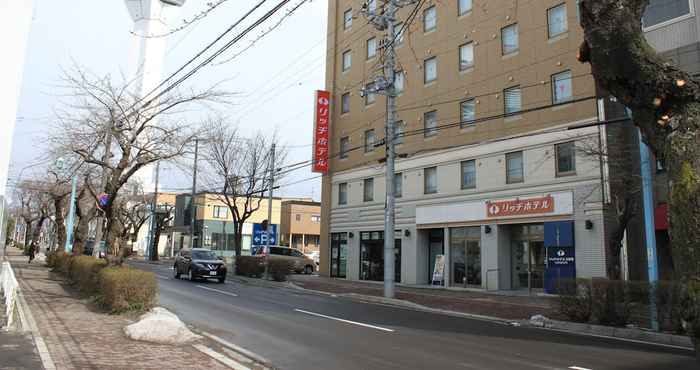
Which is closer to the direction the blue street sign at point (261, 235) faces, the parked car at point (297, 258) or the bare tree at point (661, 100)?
the bare tree

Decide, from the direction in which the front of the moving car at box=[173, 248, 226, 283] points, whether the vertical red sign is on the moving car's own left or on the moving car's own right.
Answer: on the moving car's own left

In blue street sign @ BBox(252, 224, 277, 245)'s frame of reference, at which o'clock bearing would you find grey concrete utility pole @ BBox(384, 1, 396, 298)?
The grey concrete utility pole is roughly at 11 o'clock from the blue street sign.

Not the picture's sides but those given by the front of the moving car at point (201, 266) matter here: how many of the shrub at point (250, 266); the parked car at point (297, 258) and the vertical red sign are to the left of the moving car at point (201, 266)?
3

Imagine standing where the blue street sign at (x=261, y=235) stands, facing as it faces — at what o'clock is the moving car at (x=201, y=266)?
The moving car is roughly at 1 o'clock from the blue street sign.

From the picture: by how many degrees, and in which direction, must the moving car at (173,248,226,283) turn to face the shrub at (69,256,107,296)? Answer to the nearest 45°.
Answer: approximately 45° to its right

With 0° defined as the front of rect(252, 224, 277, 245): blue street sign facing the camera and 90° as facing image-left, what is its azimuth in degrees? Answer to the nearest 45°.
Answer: approximately 0°

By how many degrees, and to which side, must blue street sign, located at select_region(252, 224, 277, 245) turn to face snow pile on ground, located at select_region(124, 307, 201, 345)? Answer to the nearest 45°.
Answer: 0° — it already faces it

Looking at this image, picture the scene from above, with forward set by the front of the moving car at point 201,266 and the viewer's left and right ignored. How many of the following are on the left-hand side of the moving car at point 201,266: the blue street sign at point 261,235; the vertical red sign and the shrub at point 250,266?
3

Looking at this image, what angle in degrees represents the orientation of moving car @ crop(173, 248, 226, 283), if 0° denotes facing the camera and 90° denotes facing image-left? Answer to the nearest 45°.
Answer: approximately 315°

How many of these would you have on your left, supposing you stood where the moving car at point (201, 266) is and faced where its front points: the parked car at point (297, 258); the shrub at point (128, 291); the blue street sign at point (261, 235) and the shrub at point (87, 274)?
2
